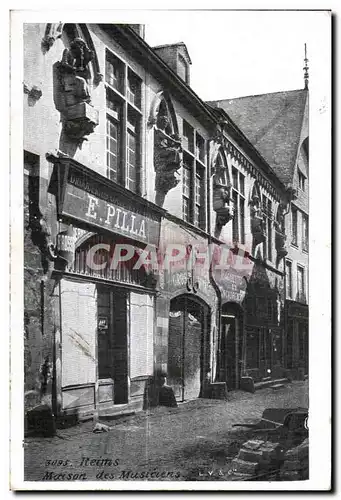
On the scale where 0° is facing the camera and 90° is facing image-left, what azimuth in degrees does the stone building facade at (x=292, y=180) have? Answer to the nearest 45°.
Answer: approximately 315°
